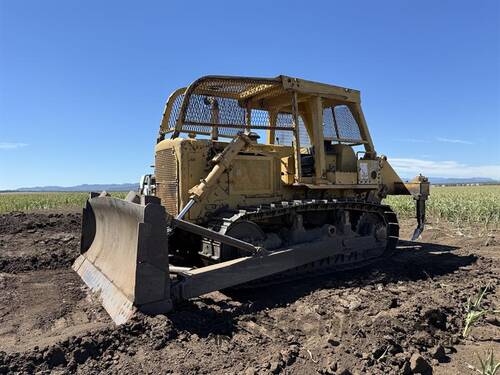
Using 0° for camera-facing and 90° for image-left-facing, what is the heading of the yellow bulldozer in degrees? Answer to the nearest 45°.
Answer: approximately 45°
